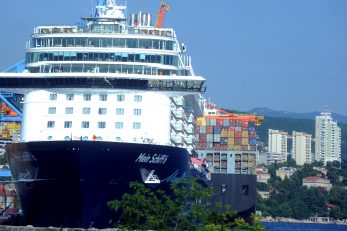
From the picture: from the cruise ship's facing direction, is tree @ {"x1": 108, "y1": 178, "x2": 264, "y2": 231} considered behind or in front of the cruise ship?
in front

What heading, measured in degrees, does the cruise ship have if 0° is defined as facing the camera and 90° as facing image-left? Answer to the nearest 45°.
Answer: approximately 0°
